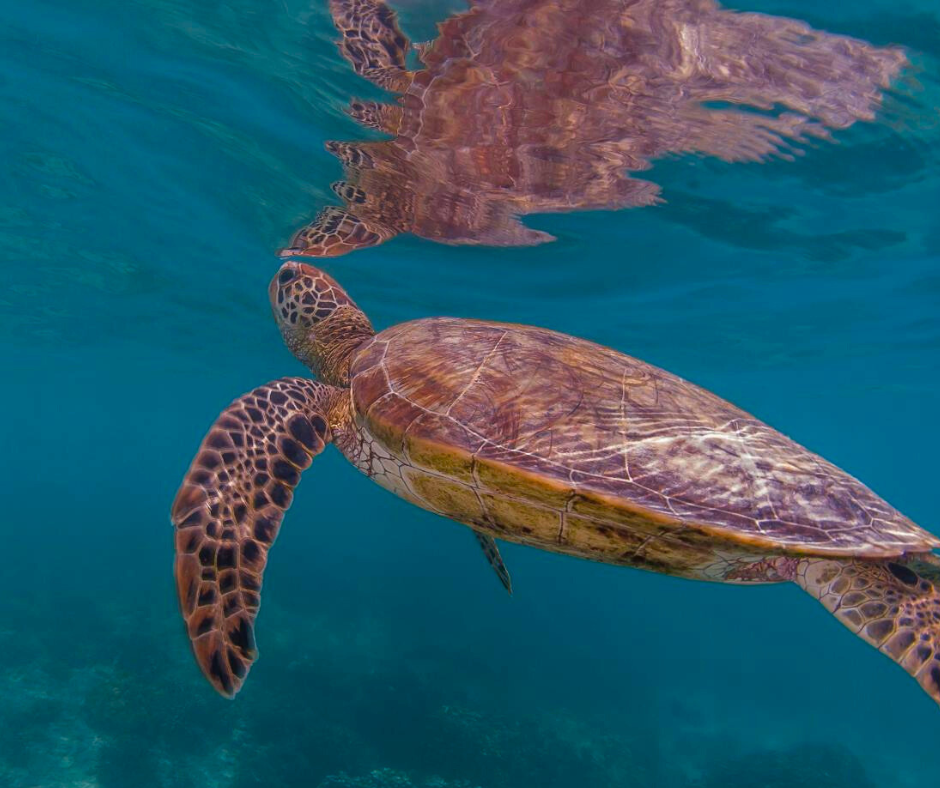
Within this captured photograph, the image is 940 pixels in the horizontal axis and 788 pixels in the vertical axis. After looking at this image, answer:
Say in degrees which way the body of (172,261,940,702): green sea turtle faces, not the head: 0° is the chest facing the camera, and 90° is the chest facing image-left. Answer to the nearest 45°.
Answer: approximately 90°
